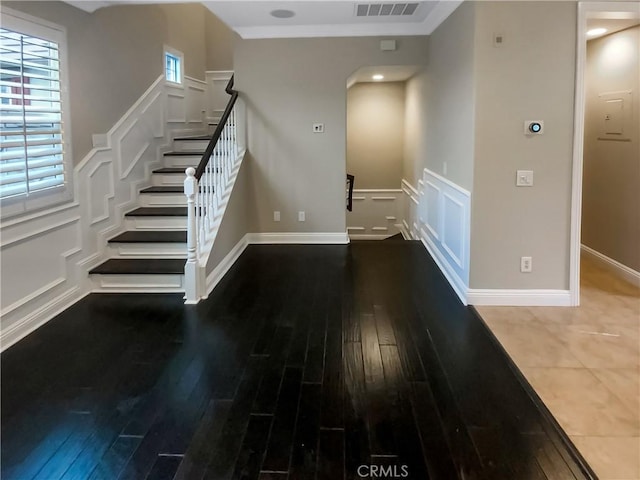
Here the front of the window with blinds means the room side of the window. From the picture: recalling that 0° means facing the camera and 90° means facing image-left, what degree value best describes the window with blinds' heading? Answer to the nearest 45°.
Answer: approximately 315°

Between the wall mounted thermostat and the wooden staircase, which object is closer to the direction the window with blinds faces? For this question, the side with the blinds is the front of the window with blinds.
the wall mounted thermostat

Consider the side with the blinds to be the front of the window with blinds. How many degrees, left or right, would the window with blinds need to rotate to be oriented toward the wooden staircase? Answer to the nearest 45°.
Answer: approximately 90° to its left

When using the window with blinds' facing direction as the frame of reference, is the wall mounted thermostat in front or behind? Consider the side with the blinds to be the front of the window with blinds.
in front

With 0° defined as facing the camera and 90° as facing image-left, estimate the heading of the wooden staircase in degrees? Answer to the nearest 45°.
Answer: approximately 0°

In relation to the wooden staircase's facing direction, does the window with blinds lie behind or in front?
in front

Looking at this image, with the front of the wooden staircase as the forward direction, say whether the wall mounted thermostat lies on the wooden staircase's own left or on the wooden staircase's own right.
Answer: on the wooden staircase's own left
